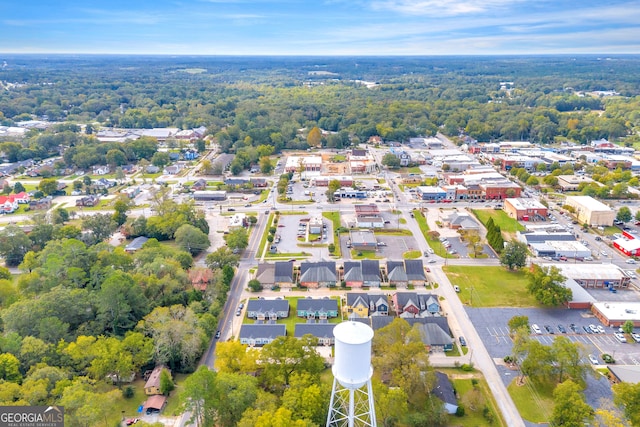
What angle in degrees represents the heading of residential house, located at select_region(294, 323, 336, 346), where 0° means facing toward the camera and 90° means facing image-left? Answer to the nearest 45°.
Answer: approximately 0°

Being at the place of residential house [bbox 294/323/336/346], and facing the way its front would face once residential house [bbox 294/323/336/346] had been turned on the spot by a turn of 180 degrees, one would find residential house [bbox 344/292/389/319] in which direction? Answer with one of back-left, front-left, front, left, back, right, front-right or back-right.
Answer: front-right

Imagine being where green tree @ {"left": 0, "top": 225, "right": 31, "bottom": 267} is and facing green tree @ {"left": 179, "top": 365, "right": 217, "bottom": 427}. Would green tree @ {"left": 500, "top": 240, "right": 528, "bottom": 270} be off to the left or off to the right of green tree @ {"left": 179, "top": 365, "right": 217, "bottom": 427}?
left
